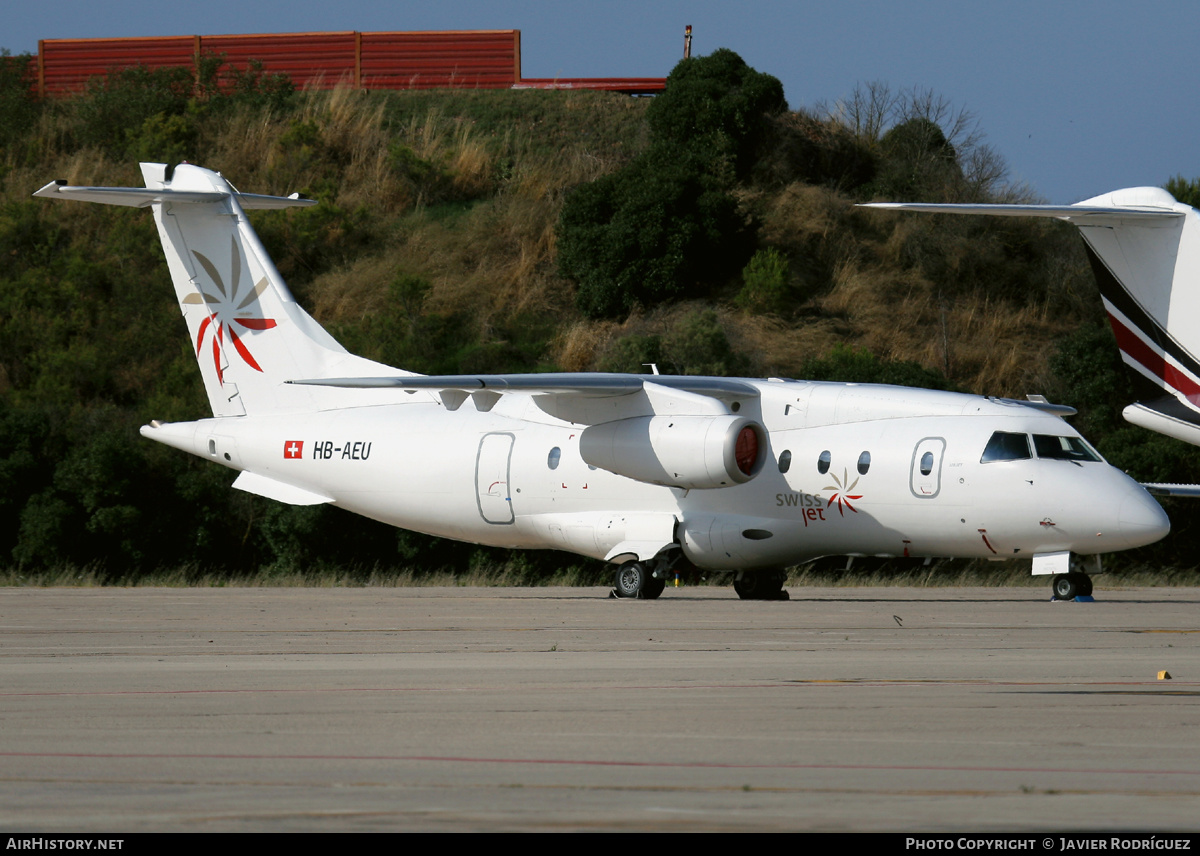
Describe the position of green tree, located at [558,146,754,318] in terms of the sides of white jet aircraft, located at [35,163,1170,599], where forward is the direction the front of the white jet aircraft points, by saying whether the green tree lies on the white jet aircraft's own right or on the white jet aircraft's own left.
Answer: on the white jet aircraft's own left

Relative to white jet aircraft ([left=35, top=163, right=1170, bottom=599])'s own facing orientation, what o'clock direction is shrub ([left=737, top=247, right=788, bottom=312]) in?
The shrub is roughly at 8 o'clock from the white jet aircraft.

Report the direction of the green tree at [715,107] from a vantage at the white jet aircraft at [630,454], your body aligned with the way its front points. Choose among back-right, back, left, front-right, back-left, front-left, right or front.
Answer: back-left

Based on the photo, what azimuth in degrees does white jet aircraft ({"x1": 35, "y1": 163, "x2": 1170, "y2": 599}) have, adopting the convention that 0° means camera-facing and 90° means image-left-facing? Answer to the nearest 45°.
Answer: approximately 315°
